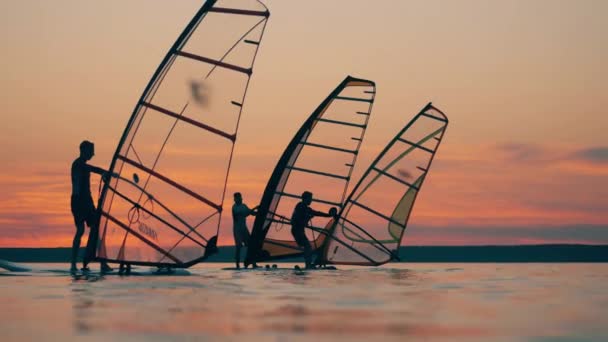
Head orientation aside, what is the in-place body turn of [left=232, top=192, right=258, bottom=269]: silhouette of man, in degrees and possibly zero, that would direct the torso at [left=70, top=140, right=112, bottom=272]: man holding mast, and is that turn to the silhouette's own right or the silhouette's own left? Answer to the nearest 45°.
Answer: approximately 135° to the silhouette's own right

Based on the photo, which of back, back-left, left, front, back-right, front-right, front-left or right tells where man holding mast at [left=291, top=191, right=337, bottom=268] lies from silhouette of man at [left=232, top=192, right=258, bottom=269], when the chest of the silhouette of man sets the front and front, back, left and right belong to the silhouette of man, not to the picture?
front

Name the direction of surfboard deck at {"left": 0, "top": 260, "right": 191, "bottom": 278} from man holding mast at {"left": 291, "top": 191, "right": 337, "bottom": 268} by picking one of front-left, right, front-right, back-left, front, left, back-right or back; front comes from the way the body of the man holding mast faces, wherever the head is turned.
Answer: back-right

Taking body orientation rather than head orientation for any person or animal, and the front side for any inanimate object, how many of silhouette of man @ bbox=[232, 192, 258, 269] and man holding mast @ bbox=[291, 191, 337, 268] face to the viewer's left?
0

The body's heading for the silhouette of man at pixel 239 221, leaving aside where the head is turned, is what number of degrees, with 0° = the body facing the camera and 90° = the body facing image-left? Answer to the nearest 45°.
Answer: approximately 270°

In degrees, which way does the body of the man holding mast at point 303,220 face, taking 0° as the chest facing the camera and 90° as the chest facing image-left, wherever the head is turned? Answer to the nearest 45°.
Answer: approximately 270°

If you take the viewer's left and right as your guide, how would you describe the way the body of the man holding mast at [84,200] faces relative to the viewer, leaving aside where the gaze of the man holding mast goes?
facing to the right of the viewer

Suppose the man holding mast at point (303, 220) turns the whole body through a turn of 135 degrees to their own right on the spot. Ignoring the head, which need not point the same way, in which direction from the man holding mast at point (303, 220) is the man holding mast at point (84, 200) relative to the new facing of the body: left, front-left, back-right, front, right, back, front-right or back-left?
front
